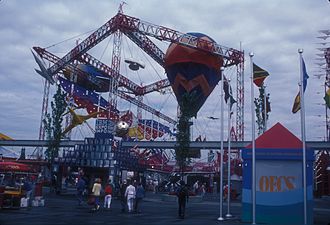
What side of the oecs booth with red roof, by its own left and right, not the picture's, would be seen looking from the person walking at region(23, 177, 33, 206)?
right

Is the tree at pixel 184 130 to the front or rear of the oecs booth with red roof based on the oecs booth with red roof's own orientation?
to the rear

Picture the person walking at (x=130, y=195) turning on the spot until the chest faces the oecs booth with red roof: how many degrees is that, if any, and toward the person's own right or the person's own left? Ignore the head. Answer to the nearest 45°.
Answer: approximately 135° to the person's own right

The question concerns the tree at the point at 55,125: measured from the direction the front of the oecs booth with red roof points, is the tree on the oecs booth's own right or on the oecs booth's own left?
on the oecs booth's own right

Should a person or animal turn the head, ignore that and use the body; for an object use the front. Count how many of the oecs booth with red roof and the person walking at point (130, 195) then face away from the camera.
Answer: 1

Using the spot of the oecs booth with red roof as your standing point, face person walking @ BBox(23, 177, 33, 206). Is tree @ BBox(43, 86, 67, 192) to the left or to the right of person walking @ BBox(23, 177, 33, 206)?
right

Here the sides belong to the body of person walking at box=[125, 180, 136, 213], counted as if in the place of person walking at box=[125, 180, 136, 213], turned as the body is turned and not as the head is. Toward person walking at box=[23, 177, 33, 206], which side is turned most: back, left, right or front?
left

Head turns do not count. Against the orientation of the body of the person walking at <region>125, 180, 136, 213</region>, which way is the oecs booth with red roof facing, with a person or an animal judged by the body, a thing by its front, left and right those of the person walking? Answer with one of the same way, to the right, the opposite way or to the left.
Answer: the opposite way

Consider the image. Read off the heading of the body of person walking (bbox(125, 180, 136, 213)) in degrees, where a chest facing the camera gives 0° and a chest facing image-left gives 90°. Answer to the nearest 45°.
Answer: approximately 180°

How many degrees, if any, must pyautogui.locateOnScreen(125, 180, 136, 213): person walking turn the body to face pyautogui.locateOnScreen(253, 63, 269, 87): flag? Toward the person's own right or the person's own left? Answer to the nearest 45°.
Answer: approximately 90° to the person's own right

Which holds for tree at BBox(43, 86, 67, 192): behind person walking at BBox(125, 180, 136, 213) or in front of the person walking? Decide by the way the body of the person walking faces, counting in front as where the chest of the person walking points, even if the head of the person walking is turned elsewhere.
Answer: in front
